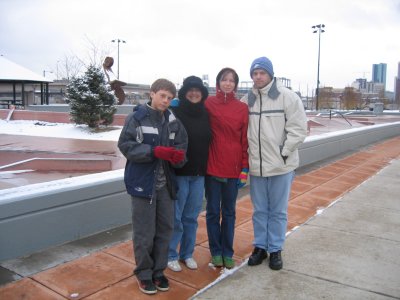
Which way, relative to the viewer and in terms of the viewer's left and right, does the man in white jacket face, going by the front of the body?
facing the viewer and to the left of the viewer

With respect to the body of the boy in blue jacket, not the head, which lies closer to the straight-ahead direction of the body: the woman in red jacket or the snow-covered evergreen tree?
the woman in red jacket

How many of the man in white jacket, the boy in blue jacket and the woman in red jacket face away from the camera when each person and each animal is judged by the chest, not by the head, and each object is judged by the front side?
0

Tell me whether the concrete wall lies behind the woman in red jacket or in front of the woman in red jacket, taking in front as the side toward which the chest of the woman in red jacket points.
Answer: behind

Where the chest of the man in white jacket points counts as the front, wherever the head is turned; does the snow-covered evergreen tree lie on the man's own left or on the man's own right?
on the man's own right

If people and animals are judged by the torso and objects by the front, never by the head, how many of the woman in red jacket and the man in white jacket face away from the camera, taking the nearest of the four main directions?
0

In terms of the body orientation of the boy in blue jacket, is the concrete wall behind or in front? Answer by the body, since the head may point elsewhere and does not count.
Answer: behind

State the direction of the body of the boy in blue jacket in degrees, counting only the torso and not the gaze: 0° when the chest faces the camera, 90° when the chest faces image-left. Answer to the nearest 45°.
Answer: approximately 315°

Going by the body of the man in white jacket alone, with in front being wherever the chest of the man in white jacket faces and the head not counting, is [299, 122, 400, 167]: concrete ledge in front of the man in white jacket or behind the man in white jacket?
behind

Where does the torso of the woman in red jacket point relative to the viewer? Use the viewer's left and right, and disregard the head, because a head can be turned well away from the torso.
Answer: facing the viewer
